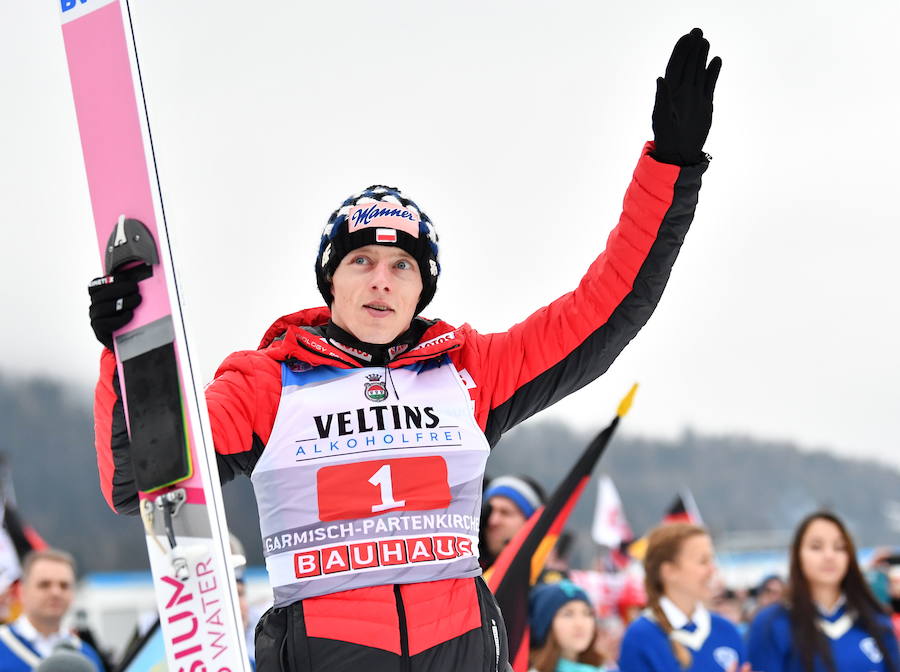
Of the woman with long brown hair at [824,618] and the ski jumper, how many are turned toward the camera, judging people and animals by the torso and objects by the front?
2

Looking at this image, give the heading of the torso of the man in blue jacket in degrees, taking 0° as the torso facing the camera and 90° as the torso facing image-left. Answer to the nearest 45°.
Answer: approximately 315°

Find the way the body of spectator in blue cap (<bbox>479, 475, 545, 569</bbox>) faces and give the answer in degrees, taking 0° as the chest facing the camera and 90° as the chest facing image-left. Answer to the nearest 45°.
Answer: approximately 45°

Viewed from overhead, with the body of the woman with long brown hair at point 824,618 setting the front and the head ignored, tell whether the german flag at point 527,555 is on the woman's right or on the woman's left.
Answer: on the woman's right

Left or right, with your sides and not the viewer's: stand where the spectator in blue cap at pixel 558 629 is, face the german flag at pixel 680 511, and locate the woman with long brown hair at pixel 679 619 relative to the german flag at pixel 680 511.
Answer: right

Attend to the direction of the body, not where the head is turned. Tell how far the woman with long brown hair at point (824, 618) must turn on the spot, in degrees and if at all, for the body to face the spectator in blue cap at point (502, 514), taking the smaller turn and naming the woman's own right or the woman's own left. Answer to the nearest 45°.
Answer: approximately 90° to the woman's own right
